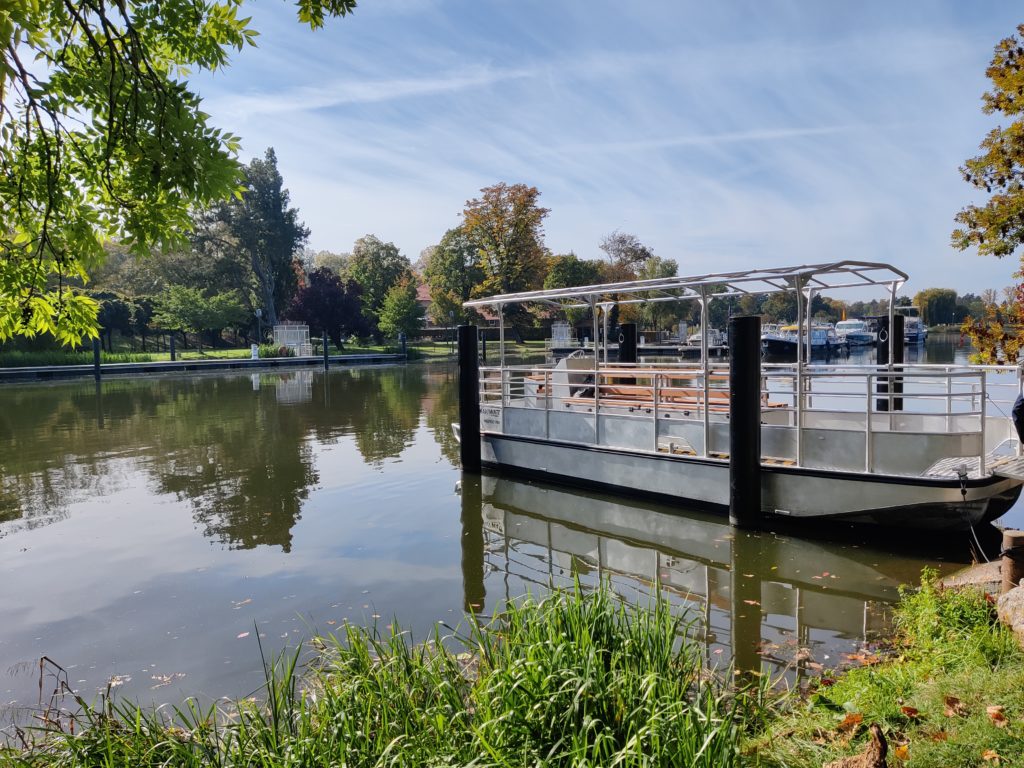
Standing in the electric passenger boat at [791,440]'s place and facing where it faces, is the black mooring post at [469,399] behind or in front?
behind

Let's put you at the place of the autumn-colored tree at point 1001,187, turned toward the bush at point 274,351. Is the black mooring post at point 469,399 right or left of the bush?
left

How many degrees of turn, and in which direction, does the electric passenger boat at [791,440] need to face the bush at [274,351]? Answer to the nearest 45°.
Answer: approximately 180°

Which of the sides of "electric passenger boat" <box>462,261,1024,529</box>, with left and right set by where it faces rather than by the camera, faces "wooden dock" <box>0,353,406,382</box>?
back

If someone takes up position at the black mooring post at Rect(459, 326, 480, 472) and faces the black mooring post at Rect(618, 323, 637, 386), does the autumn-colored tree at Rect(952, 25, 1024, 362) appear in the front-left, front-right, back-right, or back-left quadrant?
front-right

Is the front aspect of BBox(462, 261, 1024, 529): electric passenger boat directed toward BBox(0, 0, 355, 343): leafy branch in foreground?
no

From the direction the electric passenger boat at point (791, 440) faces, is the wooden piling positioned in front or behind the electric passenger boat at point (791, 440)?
in front
